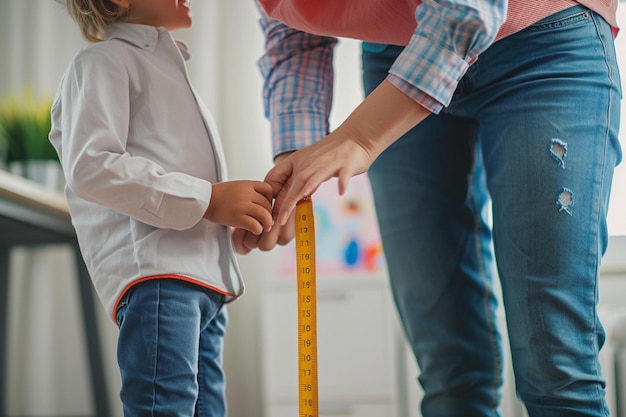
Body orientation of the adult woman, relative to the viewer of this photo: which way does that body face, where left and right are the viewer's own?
facing the viewer and to the left of the viewer

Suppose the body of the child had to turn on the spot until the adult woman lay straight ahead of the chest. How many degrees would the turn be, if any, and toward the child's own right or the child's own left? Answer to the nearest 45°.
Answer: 0° — they already face them

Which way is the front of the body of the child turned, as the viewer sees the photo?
to the viewer's right

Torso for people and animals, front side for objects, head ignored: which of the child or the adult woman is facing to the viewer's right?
the child

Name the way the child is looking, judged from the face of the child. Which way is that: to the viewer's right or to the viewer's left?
to the viewer's right

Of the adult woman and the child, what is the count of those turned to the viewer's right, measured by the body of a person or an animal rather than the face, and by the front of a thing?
1

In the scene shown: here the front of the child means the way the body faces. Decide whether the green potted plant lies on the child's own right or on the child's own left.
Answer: on the child's own left

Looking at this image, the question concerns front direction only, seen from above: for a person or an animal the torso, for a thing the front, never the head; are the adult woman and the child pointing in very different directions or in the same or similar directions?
very different directions

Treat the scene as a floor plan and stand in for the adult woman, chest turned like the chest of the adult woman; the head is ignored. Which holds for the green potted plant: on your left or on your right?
on your right

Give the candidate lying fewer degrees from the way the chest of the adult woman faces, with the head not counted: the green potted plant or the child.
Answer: the child

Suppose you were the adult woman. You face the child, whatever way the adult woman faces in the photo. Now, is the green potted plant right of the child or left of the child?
right
